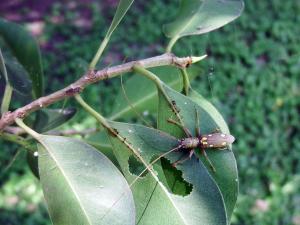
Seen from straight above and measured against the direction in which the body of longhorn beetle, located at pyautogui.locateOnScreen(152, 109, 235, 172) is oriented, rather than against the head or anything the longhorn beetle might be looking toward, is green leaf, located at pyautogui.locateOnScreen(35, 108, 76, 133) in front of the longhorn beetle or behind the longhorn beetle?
in front

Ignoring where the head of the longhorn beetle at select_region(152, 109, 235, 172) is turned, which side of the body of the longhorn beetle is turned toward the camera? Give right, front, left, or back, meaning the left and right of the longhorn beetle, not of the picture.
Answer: left

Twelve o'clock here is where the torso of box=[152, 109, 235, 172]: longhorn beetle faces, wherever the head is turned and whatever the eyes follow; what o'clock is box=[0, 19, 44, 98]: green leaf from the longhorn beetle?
The green leaf is roughly at 1 o'clock from the longhorn beetle.
